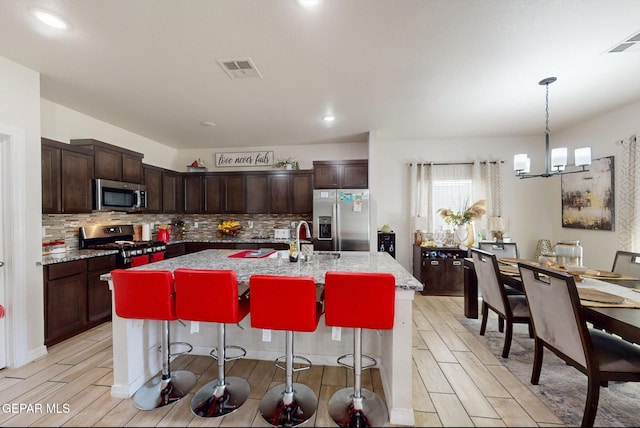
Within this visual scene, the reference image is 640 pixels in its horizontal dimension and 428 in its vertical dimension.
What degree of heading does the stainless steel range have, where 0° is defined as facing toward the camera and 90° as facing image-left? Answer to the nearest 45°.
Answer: approximately 315°

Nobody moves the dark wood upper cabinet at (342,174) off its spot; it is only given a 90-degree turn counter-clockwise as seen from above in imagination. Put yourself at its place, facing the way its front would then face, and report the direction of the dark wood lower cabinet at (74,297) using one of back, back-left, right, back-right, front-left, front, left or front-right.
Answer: back-right

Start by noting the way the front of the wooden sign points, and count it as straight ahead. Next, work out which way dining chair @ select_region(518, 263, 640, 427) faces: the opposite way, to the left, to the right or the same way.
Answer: to the left

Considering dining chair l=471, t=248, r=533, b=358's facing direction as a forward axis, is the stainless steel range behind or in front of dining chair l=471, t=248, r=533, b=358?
behind

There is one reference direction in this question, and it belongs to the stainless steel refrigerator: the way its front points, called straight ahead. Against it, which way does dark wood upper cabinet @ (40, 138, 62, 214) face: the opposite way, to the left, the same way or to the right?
to the left

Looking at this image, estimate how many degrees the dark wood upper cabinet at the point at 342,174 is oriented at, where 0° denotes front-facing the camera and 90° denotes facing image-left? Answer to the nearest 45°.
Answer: approximately 0°

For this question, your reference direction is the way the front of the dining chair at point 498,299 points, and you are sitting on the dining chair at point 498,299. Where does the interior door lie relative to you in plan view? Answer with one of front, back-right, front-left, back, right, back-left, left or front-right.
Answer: back

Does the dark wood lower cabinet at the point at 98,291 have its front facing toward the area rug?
yes

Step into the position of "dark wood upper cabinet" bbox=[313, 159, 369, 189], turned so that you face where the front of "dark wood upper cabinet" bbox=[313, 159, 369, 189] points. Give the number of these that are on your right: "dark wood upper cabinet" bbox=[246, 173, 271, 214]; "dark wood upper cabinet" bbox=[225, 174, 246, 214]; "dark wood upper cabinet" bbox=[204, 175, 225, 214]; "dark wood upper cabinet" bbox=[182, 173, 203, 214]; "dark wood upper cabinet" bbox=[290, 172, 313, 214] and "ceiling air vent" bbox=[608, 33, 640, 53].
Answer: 5

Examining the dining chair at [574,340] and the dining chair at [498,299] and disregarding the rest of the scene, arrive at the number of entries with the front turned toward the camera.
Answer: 0

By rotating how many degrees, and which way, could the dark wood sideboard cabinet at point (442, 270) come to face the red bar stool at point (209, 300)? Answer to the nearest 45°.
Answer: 0° — it already faces it

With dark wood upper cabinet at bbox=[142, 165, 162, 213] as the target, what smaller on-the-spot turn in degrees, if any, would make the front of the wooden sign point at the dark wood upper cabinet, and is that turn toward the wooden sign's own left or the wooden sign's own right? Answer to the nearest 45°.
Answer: approximately 45° to the wooden sign's own right

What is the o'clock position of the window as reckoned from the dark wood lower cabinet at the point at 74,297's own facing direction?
The window is roughly at 11 o'clock from the dark wood lower cabinet.

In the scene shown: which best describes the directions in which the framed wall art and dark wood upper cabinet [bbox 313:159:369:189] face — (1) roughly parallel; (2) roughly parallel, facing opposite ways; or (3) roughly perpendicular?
roughly perpendicular

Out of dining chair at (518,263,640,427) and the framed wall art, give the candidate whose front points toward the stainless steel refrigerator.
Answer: the framed wall art

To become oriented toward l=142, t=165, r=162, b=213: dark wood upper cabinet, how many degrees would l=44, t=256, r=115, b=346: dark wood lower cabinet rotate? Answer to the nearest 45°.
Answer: approximately 90° to its left

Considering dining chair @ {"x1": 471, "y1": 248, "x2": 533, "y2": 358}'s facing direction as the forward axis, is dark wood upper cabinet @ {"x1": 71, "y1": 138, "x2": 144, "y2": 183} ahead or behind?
behind

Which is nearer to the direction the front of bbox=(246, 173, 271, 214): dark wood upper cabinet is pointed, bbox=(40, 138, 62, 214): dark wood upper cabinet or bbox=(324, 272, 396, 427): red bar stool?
the red bar stool

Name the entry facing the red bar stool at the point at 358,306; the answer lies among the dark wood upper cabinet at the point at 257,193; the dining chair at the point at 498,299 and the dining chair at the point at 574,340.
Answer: the dark wood upper cabinet
